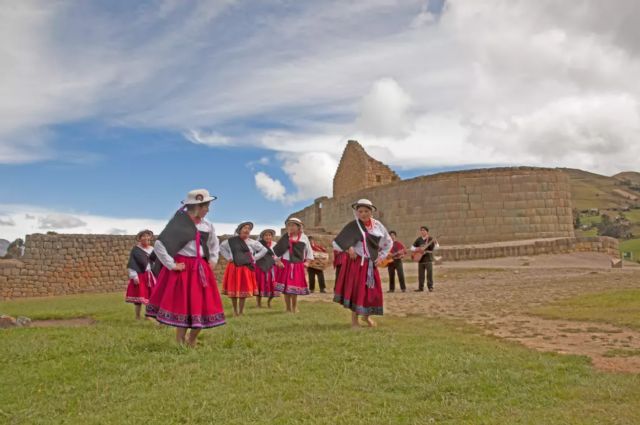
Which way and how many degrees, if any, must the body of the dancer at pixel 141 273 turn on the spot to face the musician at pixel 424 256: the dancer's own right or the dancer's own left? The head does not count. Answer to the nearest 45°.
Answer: approximately 45° to the dancer's own left

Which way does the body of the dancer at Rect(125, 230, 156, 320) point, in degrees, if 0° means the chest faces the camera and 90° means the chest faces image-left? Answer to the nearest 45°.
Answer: approximately 315°

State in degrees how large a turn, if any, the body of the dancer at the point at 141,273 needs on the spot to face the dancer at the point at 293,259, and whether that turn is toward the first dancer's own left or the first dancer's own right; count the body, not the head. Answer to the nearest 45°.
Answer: approximately 45° to the first dancer's own left
